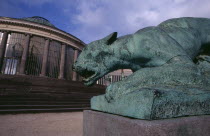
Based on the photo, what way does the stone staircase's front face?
toward the camera

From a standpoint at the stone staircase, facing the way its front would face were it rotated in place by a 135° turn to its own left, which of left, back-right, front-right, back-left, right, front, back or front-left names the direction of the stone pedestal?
back-right
